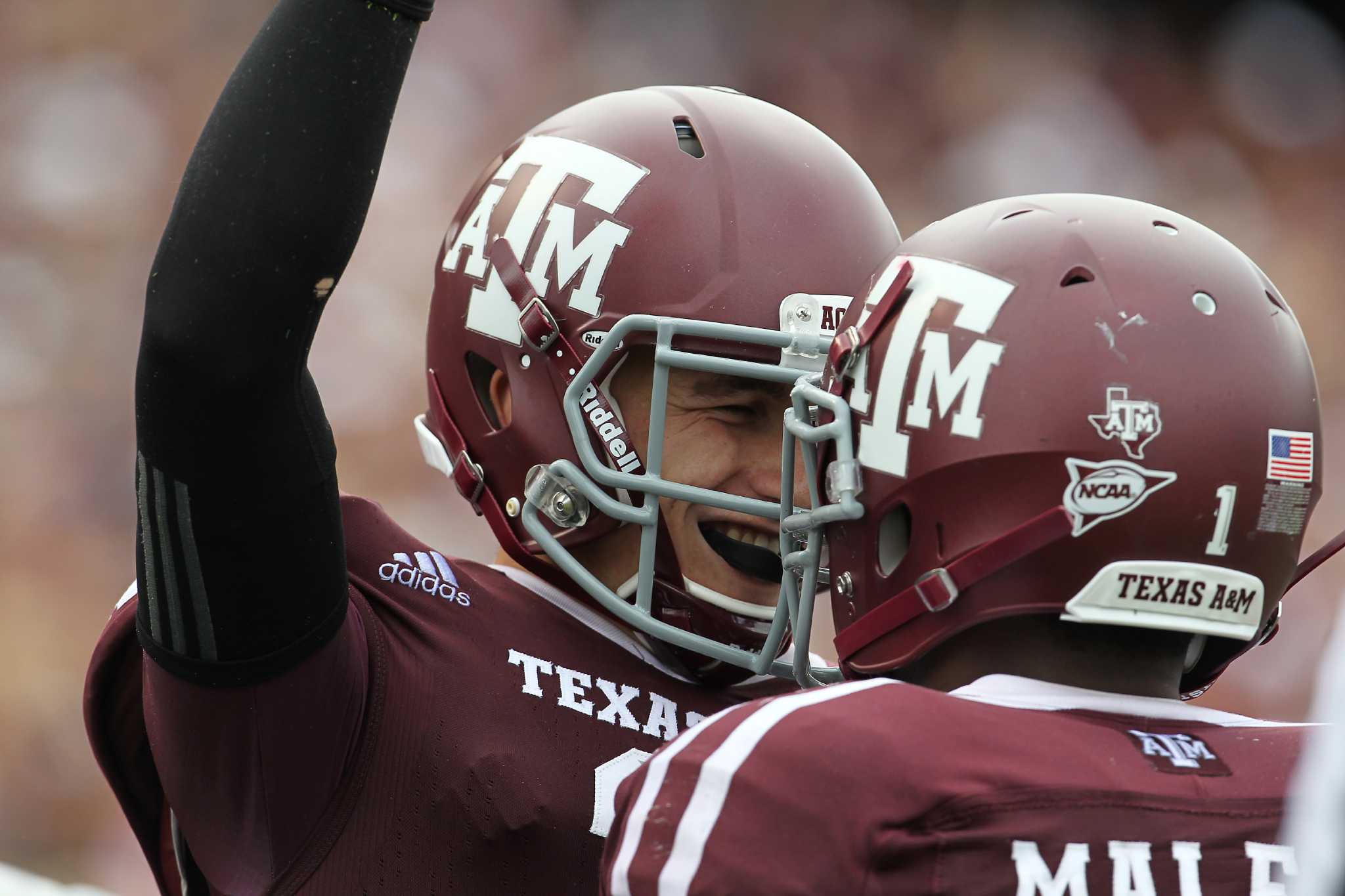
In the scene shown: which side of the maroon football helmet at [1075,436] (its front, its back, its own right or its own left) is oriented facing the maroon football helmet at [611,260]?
front

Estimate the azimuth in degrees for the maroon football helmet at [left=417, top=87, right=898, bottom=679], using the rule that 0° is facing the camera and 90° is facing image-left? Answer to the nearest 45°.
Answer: approximately 315°

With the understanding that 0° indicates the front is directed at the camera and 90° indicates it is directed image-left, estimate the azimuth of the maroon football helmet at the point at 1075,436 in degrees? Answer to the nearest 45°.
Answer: approximately 135°

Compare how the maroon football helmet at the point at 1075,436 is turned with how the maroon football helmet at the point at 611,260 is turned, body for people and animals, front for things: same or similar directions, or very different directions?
very different directions
